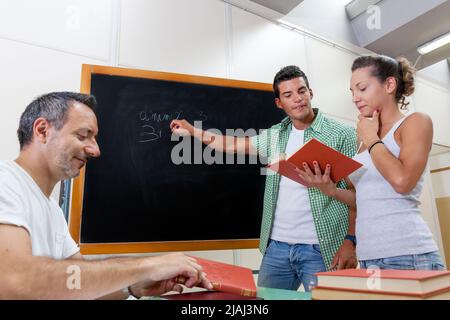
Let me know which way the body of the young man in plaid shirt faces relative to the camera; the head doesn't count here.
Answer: toward the camera

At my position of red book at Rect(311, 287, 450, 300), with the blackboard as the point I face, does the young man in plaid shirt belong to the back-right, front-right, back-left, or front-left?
front-right

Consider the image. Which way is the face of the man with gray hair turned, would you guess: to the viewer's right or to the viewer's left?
to the viewer's right

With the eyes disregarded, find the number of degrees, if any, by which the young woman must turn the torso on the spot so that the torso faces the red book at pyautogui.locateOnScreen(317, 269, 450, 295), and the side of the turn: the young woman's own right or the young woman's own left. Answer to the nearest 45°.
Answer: approximately 45° to the young woman's own left

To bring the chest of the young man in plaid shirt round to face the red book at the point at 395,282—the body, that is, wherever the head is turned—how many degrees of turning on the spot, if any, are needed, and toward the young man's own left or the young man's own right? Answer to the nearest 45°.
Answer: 0° — they already face it

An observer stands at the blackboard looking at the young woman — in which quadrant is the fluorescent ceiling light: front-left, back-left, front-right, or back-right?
front-left

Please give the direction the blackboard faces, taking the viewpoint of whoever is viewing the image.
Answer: facing the viewer and to the right of the viewer

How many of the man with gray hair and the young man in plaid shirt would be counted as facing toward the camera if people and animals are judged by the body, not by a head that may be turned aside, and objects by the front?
1

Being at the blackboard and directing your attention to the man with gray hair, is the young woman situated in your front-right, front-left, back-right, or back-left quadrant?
front-left

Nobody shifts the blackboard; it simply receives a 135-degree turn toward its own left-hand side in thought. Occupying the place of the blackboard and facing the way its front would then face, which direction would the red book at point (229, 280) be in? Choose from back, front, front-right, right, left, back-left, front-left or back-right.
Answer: back

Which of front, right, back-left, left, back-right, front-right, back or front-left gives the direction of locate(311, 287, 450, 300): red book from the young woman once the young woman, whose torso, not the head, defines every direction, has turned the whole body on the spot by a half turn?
back-right

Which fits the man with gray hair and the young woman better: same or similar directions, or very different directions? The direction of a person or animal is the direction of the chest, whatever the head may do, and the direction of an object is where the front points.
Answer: very different directions

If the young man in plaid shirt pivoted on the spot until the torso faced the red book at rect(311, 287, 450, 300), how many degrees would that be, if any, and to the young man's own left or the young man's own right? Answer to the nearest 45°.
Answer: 0° — they already face it

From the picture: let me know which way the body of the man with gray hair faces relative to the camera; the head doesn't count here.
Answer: to the viewer's right

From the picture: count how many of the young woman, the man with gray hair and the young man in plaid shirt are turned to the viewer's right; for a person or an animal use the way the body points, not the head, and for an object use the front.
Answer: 1

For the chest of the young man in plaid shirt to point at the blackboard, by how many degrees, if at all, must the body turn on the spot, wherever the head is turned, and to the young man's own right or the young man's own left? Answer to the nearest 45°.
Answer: approximately 90° to the young man's own right
